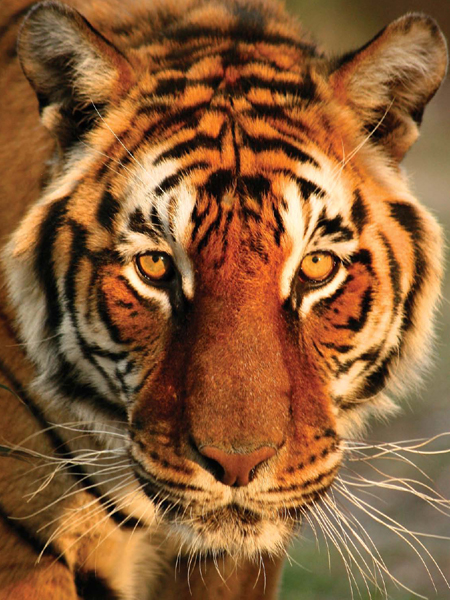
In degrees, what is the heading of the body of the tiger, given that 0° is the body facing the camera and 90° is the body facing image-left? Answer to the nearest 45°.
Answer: approximately 0°
